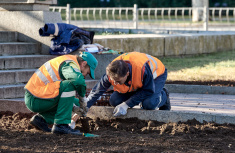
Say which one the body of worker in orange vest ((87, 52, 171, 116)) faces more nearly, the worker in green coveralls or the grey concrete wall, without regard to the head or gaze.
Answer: the worker in green coveralls

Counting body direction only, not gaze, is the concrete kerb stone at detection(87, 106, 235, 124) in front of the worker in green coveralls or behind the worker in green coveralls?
in front

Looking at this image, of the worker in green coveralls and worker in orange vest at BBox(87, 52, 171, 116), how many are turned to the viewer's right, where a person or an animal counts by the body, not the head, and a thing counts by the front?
1

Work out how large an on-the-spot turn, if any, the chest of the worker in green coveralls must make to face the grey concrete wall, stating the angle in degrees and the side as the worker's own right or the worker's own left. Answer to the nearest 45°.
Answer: approximately 45° to the worker's own left

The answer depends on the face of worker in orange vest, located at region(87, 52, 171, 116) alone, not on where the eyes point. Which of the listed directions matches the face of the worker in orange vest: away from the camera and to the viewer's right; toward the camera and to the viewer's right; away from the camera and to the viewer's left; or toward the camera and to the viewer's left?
toward the camera and to the viewer's left

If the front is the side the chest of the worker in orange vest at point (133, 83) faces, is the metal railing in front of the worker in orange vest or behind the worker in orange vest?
behind

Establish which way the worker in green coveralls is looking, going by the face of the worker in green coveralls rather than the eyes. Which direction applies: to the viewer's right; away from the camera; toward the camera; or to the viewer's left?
to the viewer's right

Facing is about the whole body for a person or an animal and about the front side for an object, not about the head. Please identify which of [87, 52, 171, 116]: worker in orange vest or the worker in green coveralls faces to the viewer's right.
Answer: the worker in green coveralls

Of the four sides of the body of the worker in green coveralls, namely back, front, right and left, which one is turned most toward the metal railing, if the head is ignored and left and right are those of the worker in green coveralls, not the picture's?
left

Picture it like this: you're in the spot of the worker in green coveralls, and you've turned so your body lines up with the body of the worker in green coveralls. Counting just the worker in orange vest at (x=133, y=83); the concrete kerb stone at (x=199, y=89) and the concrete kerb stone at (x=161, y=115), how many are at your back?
0

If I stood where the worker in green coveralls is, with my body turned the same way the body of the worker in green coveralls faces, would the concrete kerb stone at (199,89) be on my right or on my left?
on my left

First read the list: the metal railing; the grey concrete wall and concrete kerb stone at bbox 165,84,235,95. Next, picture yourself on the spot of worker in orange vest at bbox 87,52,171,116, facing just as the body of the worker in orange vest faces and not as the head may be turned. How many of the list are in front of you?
0

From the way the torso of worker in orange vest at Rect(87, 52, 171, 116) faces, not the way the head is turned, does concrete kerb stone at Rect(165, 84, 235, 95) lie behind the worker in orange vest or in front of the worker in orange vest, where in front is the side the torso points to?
behind

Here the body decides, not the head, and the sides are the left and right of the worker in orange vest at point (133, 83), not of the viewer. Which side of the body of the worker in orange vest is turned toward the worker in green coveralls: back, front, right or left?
front

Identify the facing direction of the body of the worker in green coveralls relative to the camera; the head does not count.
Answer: to the viewer's right

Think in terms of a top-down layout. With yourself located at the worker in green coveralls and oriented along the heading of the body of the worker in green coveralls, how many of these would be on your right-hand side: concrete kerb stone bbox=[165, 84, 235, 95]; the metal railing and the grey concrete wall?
0
